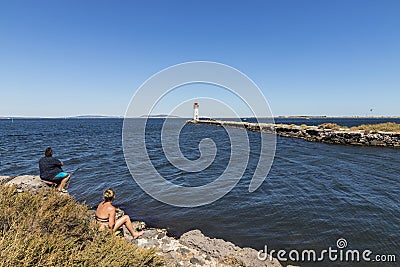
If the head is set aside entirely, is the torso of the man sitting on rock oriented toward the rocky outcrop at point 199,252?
no

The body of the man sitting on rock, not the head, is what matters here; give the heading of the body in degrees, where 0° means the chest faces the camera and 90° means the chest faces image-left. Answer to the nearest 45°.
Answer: approximately 225°

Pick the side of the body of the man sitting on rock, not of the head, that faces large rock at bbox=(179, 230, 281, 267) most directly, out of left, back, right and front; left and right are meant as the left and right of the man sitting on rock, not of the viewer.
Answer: right
